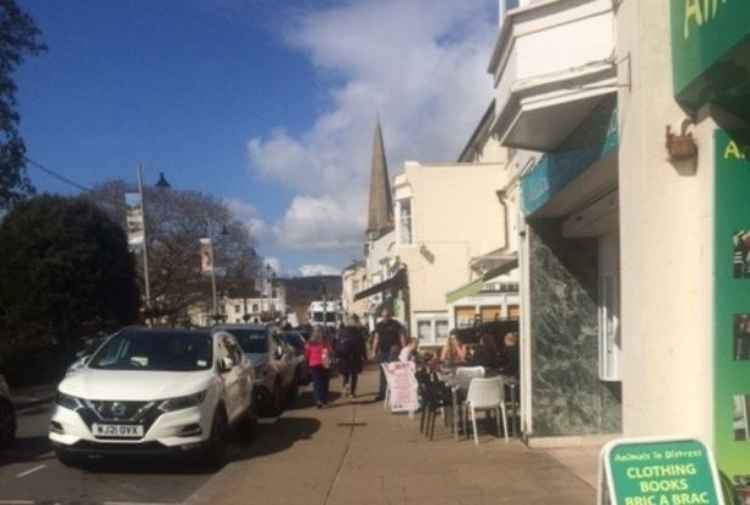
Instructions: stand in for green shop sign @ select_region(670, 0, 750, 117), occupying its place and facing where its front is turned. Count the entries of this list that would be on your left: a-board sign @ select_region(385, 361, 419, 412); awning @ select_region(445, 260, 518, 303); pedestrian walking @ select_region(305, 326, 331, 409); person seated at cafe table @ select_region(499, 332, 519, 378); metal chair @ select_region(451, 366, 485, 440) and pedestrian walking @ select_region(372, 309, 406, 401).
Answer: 0

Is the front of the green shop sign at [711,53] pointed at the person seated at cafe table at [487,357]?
no

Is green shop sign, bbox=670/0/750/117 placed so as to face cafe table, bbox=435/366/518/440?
no

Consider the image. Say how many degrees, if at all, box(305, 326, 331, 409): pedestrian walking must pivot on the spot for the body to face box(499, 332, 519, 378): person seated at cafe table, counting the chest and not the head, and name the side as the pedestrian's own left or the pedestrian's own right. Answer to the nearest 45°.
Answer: approximately 135° to the pedestrian's own right

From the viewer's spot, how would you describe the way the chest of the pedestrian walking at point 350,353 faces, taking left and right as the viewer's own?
facing away from the viewer

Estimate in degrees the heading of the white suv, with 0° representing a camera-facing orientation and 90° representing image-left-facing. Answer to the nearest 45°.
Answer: approximately 45°

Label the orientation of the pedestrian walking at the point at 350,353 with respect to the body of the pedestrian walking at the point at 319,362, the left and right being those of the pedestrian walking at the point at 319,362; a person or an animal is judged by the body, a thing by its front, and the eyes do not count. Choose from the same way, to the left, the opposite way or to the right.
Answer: the same way

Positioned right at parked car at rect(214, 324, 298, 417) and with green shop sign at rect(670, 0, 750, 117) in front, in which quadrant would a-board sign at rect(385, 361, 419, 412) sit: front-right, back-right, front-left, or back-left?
front-left

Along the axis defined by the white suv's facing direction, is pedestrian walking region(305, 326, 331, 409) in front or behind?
behind

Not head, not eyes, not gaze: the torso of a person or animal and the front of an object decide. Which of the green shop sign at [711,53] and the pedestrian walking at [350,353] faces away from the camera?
the pedestrian walking
